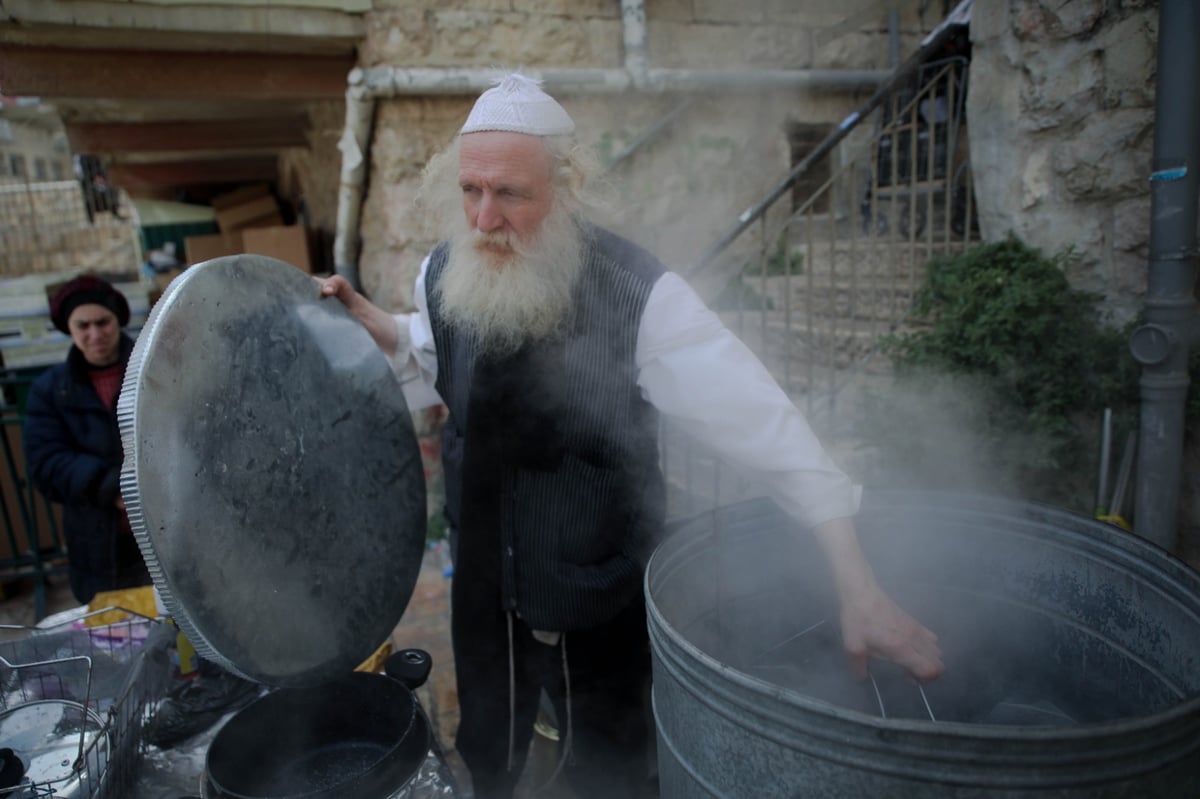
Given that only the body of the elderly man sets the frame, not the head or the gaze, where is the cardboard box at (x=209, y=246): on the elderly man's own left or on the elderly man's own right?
on the elderly man's own right

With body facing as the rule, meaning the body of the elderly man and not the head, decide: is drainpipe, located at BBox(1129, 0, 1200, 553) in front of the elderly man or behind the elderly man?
behind

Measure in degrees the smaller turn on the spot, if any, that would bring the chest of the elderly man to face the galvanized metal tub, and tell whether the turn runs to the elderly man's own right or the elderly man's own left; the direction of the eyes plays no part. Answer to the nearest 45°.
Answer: approximately 90° to the elderly man's own left

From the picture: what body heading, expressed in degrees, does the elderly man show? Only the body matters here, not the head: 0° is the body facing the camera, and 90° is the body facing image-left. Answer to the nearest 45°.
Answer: approximately 45°

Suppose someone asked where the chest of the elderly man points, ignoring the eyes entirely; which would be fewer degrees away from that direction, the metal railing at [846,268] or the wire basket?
the wire basket

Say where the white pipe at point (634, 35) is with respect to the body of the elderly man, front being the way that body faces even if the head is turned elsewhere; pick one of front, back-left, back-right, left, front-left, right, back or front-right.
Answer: back-right

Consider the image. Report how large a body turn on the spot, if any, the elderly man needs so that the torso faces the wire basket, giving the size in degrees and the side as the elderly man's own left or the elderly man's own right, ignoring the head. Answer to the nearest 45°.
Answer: approximately 45° to the elderly man's own right

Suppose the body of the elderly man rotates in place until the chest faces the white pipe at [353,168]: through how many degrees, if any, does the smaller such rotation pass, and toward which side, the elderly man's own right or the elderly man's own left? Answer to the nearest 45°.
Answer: approximately 90° to the elderly man's own right

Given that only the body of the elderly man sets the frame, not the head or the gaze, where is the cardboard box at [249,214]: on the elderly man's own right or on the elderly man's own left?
on the elderly man's own right
